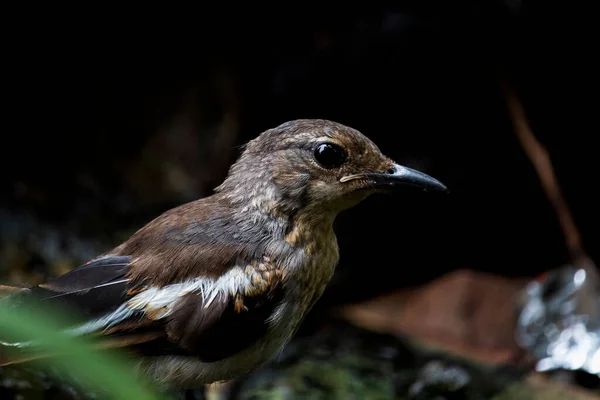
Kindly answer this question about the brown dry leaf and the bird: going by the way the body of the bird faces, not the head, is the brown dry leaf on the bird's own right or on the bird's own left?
on the bird's own left

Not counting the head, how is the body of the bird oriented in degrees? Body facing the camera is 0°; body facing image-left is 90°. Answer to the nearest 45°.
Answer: approximately 270°
